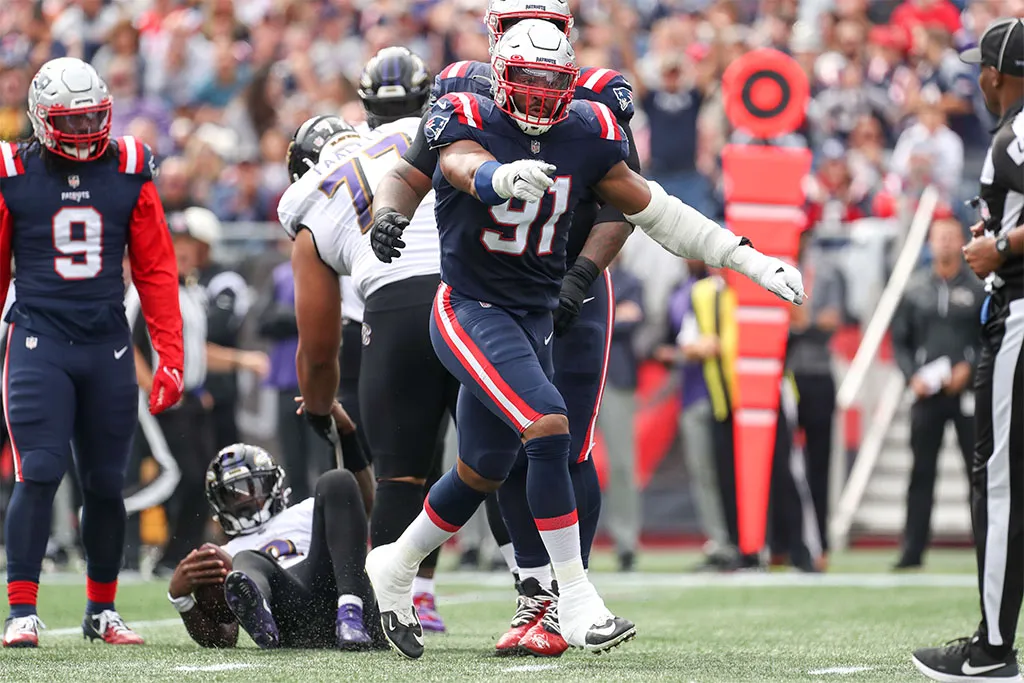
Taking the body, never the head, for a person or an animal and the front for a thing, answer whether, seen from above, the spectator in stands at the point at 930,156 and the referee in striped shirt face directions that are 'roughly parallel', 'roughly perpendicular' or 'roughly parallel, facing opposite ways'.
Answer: roughly perpendicular

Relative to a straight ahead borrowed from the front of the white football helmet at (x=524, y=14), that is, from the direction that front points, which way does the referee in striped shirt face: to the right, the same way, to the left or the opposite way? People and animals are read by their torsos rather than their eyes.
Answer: to the right

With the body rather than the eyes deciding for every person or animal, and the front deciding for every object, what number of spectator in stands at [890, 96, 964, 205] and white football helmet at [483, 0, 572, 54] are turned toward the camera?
2

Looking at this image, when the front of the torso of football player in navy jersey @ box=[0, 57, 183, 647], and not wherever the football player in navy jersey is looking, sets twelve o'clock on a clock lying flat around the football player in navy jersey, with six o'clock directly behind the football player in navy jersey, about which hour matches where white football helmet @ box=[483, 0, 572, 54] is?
The white football helmet is roughly at 10 o'clock from the football player in navy jersey.

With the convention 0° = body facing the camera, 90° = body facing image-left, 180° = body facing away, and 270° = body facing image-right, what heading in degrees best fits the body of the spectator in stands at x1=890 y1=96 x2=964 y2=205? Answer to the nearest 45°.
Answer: approximately 0°

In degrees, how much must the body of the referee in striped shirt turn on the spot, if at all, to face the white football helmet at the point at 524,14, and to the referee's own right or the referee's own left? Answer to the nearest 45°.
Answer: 0° — they already face it

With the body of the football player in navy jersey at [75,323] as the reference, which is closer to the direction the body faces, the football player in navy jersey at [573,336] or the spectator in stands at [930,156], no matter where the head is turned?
the football player in navy jersey

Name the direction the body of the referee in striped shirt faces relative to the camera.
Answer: to the viewer's left
